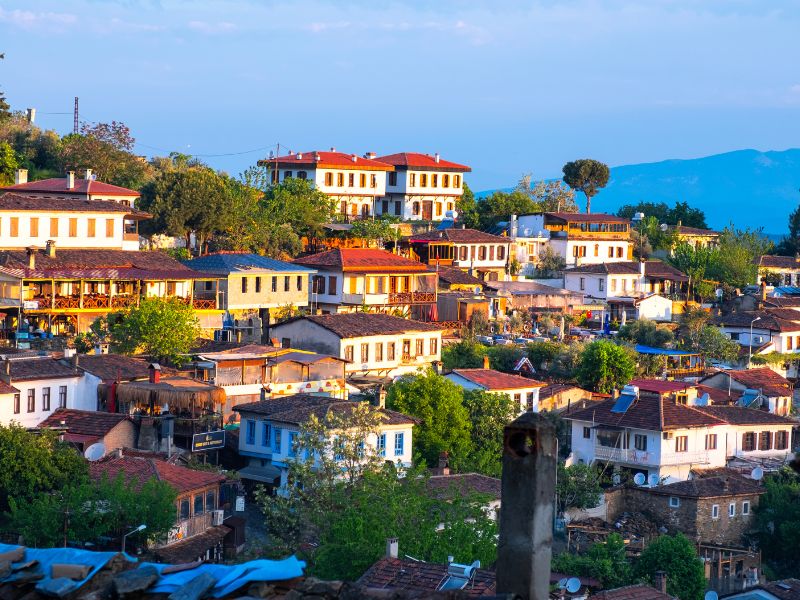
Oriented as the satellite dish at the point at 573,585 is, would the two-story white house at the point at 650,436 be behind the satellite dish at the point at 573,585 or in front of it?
behind

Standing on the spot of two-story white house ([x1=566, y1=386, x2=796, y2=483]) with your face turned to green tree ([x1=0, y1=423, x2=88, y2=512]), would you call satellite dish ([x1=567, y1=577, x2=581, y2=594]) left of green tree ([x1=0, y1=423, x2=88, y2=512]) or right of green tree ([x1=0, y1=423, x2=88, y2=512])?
left

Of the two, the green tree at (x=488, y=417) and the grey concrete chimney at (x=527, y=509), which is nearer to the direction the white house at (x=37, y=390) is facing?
the grey concrete chimney

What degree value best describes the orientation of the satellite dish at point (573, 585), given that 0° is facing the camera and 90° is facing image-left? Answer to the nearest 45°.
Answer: approximately 0°

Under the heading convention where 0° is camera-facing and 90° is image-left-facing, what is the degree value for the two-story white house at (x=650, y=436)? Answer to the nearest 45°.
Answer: approximately 45°

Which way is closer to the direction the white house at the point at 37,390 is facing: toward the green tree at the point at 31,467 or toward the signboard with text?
the green tree

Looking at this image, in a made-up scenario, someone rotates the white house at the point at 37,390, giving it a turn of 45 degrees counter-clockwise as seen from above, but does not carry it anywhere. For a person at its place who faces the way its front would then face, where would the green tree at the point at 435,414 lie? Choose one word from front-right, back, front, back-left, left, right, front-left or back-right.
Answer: front-left
